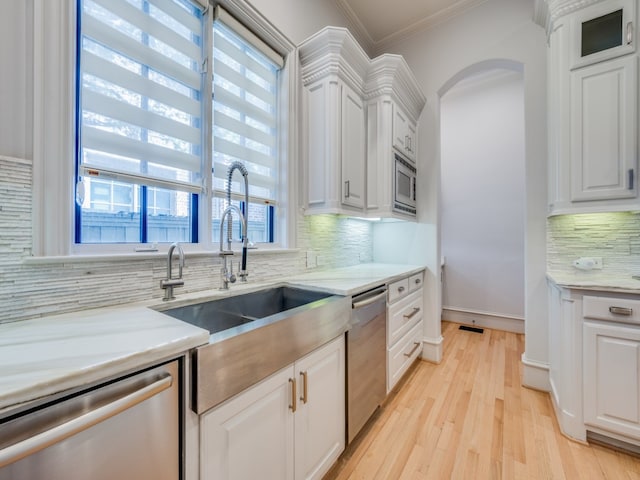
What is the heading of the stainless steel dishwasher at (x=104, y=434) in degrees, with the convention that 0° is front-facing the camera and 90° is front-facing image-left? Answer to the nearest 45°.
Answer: approximately 315°

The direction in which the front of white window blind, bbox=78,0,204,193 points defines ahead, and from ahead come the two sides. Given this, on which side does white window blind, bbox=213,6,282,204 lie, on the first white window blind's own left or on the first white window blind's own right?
on the first white window blind's own left

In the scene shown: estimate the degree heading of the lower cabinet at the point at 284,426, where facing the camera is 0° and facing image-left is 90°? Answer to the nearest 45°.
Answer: approximately 315°

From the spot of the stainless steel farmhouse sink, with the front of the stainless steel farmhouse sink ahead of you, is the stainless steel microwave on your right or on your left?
on your left

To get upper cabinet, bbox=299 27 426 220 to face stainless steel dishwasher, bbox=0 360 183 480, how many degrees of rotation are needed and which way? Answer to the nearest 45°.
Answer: approximately 45° to its right

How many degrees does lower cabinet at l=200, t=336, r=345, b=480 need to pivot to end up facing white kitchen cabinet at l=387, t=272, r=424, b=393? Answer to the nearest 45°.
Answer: approximately 90° to its left
